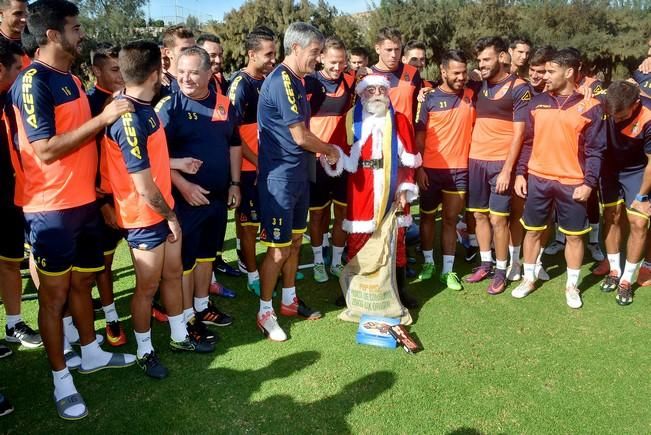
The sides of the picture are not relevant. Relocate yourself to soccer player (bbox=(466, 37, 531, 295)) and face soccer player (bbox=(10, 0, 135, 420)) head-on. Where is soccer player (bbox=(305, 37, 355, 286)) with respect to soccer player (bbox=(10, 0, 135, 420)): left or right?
right

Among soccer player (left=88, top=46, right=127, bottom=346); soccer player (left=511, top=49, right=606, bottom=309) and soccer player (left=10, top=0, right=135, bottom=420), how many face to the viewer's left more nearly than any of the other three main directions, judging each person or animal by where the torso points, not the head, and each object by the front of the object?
0

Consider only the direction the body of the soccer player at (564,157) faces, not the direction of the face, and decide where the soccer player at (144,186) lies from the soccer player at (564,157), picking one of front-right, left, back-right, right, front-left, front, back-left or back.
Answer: front-right

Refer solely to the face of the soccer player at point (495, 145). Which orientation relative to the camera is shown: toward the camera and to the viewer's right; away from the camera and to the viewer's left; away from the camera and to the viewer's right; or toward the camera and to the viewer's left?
toward the camera and to the viewer's left

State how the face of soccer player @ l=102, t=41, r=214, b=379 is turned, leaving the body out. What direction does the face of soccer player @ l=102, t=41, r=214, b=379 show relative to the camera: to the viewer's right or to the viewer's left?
to the viewer's right

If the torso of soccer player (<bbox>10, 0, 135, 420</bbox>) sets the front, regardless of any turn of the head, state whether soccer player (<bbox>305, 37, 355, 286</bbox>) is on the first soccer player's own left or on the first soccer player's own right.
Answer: on the first soccer player's own left

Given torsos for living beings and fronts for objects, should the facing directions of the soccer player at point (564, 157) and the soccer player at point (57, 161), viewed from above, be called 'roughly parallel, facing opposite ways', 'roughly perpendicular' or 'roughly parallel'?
roughly perpendicular

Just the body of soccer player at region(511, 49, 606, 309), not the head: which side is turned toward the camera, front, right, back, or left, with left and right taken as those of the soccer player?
front

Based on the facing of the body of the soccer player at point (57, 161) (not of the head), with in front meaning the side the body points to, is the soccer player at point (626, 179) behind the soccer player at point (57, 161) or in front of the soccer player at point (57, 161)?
in front

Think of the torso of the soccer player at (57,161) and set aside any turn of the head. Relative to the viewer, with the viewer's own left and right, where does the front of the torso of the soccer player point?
facing the viewer and to the right of the viewer

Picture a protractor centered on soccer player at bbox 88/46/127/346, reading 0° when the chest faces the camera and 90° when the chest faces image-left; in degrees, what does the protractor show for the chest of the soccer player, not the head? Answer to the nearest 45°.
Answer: approximately 315°

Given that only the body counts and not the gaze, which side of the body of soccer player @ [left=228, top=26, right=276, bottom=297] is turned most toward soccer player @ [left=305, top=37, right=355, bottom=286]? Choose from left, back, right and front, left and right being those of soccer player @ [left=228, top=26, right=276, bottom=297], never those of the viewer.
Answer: left

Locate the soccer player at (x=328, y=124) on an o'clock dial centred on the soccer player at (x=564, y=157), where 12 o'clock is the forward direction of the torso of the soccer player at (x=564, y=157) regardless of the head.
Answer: the soccer player at (x=328, y=124) is roughly at 3 o'clock from the soccer player at (x=564, y=157).

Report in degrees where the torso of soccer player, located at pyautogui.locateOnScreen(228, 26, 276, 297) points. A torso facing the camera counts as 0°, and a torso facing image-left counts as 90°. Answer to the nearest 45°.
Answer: approximately 315°
